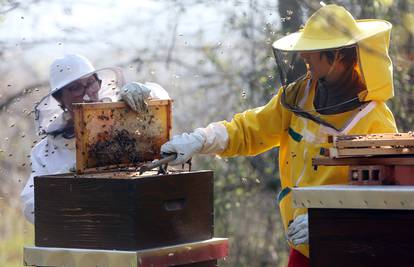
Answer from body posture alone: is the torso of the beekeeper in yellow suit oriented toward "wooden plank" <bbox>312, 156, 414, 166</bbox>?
no

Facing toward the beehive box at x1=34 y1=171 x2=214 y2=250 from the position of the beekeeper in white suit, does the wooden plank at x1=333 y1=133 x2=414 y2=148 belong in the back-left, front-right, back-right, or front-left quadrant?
front-left

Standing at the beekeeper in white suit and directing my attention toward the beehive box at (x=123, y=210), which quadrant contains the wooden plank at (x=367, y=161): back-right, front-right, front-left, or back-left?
front-left

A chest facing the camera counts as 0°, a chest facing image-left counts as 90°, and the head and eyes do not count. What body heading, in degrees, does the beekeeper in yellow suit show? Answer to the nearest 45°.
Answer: approximately 45°

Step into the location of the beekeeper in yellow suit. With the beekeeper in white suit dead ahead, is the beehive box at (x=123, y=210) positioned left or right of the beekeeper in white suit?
left

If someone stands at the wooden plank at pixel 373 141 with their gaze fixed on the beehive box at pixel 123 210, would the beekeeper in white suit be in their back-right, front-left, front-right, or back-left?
front-right

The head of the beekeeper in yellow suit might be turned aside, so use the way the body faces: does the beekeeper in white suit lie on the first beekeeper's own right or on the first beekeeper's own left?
on the first beekeeper's own right

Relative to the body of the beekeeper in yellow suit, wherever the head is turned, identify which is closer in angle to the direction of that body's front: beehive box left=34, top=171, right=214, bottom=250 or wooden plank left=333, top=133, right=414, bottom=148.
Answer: the beehive box
